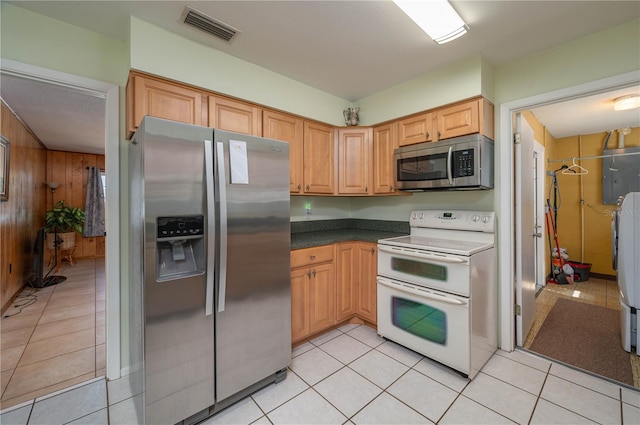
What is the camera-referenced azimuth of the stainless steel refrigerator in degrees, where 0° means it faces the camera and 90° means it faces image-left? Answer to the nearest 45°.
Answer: approximately 315°

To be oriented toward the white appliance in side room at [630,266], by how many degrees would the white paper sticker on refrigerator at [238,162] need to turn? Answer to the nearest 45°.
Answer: approximately 45° to its left

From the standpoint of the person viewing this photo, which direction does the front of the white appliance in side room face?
facing to the left of the viewer

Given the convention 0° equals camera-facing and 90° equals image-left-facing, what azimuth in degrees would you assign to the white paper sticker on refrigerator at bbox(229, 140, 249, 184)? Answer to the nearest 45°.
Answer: approximately 315°

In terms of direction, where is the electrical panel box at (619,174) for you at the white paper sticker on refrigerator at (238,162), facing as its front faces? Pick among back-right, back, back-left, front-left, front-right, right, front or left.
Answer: front-left

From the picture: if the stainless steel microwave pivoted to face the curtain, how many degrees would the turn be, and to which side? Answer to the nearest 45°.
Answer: approximately 45° to its right

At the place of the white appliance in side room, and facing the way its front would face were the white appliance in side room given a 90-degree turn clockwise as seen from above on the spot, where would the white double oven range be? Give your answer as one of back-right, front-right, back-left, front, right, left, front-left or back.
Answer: back-left

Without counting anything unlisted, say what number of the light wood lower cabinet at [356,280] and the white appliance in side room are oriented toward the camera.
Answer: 1

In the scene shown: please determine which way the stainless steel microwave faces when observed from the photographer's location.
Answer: facing the viewer and to the left of the viewer

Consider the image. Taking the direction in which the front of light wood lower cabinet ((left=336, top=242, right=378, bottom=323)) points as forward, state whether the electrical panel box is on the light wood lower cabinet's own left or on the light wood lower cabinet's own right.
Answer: on the light wood lower cabinet's own left

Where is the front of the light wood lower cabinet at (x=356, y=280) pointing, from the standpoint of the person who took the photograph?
facing the viewer
